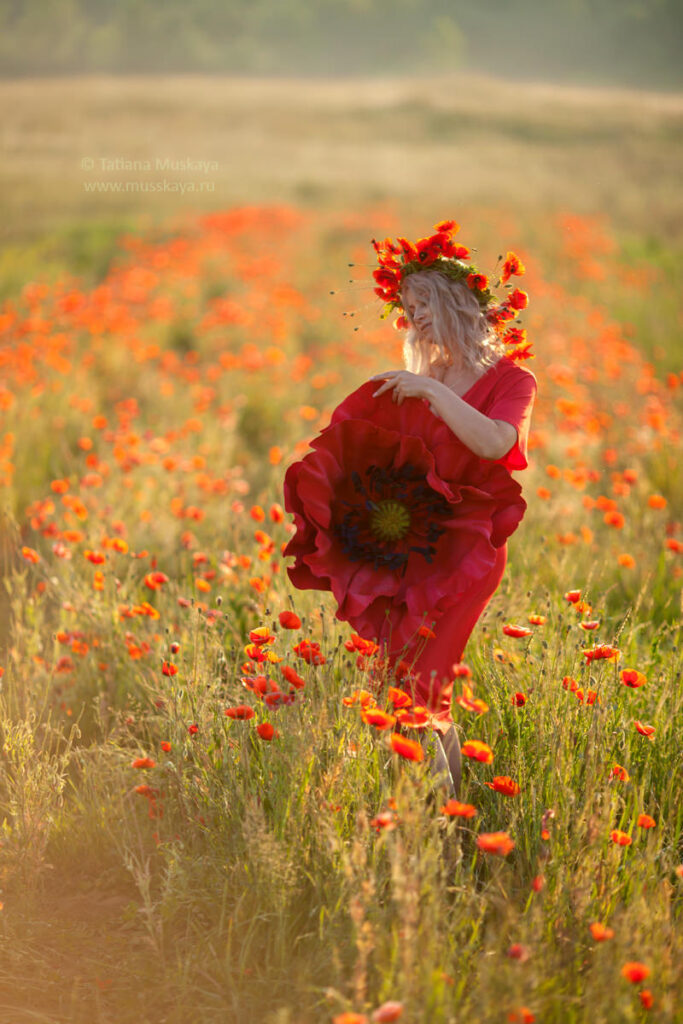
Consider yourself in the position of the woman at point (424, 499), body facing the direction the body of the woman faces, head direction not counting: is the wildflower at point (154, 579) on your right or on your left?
on your right

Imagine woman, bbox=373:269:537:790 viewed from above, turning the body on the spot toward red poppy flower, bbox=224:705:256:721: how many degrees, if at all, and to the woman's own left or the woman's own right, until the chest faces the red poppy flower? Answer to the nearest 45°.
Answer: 0° — they already face it

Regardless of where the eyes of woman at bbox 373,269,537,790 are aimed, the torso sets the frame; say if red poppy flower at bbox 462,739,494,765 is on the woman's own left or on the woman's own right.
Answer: on the woman's own left

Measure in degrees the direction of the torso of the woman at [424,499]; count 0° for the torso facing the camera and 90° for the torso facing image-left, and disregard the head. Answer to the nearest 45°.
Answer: approximately 45°
